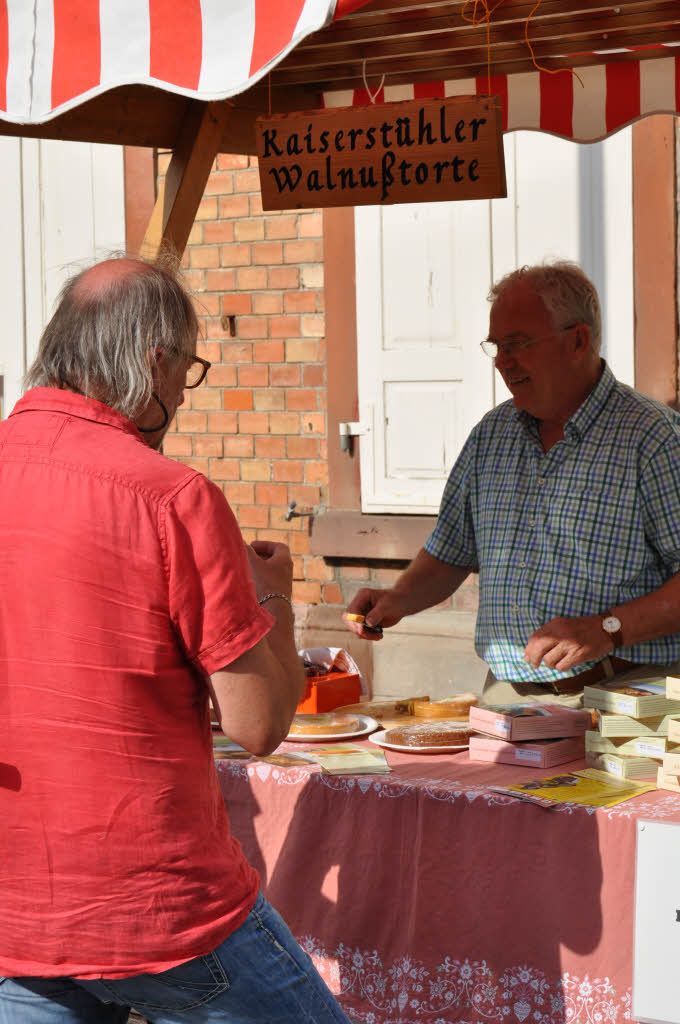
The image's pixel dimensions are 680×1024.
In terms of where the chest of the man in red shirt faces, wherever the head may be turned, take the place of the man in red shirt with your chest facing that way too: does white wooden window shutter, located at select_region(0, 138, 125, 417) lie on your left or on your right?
on your left

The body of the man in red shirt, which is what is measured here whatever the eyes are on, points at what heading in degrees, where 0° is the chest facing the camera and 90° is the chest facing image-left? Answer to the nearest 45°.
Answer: approximately 225°

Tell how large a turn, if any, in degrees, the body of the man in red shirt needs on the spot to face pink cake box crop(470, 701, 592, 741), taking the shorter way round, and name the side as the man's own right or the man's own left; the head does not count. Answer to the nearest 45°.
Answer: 0° — they already face it

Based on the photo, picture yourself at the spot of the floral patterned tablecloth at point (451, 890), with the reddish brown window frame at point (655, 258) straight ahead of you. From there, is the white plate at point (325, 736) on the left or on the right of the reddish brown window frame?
left

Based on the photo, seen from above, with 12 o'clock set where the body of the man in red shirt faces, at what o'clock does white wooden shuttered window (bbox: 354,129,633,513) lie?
The white wooden shuttered window is roughly at 11 o'clock from the man in red shirt.

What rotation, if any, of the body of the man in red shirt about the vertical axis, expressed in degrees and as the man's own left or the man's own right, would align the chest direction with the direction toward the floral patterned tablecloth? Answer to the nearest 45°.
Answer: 0° — they already face it

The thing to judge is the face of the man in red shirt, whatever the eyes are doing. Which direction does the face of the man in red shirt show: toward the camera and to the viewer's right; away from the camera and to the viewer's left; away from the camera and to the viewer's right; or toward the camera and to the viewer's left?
away from the camera and to the viewer's right
